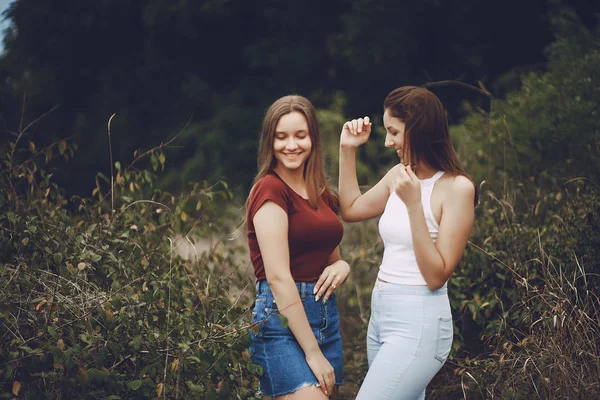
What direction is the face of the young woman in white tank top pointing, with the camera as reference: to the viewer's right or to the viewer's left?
to the viewer's left

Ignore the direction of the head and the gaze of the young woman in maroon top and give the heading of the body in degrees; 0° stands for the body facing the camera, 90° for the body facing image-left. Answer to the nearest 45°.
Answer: approximately 315°
